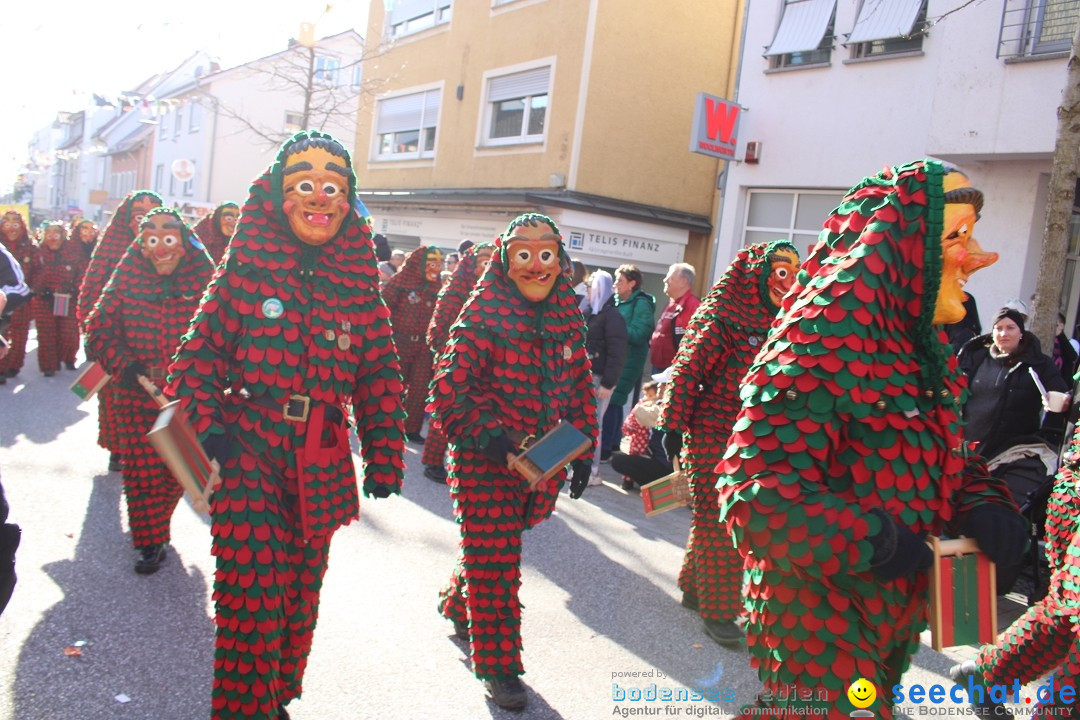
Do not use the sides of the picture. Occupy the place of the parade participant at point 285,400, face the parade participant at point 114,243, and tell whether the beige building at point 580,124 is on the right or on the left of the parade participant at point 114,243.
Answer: right

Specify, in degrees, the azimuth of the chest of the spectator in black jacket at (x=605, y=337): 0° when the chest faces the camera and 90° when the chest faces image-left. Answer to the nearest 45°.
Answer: approximately 90°

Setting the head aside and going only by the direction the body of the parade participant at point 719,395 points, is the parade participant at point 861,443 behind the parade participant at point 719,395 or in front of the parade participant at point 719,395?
in front

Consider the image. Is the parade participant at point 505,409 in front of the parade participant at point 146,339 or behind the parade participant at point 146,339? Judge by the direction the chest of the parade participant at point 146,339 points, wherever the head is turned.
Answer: in front

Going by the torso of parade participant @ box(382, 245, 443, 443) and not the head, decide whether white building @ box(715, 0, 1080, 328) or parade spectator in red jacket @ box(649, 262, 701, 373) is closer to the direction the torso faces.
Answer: the parade spectator in red jacket

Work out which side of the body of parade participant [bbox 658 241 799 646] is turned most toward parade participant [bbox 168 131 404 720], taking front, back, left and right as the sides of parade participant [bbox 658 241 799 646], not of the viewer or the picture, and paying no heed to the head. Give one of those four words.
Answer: right

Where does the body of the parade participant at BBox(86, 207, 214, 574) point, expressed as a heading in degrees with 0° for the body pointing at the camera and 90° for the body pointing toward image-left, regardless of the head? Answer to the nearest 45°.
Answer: approximately 0°

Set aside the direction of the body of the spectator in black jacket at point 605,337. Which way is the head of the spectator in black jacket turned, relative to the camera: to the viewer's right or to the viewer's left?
to the viewer's left

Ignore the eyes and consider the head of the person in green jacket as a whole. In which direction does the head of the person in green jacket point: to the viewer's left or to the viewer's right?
to the viewer's left

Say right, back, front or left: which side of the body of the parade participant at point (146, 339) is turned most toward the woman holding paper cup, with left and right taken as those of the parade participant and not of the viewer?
left

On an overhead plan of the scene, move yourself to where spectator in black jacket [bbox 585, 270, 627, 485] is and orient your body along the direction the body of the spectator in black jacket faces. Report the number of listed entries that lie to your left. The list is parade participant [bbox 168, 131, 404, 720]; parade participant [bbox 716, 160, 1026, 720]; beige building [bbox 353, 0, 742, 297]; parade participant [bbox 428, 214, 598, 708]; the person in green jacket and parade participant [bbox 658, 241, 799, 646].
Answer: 4

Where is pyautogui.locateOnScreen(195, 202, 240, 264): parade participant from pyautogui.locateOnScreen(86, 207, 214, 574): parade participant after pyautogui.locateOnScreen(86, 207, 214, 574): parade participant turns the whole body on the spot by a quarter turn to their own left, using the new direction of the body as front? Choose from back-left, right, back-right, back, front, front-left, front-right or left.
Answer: left

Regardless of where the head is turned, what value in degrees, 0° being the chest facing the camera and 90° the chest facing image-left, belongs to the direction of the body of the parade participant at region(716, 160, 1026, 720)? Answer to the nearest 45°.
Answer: approximately 270°
